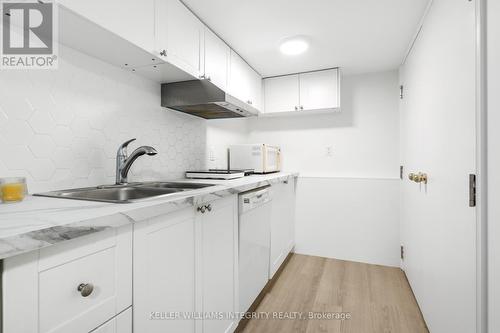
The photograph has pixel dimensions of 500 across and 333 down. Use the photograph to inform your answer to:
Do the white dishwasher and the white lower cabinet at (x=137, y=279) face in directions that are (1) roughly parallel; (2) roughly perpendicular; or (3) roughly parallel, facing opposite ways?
roughly parallel

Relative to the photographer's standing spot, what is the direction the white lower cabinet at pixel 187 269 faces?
facing the viewer and to the right of the viewer

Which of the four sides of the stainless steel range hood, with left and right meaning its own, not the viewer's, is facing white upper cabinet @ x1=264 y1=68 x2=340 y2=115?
left

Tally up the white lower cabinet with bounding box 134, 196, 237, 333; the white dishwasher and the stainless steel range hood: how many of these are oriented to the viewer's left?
0

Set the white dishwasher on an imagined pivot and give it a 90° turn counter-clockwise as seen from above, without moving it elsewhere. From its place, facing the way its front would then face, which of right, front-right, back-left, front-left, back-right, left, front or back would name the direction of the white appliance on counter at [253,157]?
front-left

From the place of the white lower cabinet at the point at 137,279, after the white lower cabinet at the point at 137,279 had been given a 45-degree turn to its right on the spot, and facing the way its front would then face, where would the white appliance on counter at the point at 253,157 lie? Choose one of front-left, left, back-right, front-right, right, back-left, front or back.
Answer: back-left

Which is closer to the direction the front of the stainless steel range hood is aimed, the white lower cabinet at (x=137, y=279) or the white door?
the white door

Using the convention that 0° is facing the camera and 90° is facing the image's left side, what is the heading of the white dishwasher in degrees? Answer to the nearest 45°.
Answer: approximately 315°

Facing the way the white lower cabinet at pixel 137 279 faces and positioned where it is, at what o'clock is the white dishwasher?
The white dishwasher is roughly at 9 o'clock from the white lower cabinet.

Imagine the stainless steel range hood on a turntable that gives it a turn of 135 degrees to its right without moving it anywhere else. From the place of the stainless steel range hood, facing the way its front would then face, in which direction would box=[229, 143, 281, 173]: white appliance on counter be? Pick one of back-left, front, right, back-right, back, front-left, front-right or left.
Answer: back-right

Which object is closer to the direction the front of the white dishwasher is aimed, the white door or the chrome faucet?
the white door

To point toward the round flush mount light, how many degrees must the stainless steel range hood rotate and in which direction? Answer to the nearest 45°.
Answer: approximately 45° to its left

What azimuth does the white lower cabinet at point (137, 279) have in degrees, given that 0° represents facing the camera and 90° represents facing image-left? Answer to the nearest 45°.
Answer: approximately 315°

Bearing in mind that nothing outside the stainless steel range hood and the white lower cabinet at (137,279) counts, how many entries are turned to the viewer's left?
0
